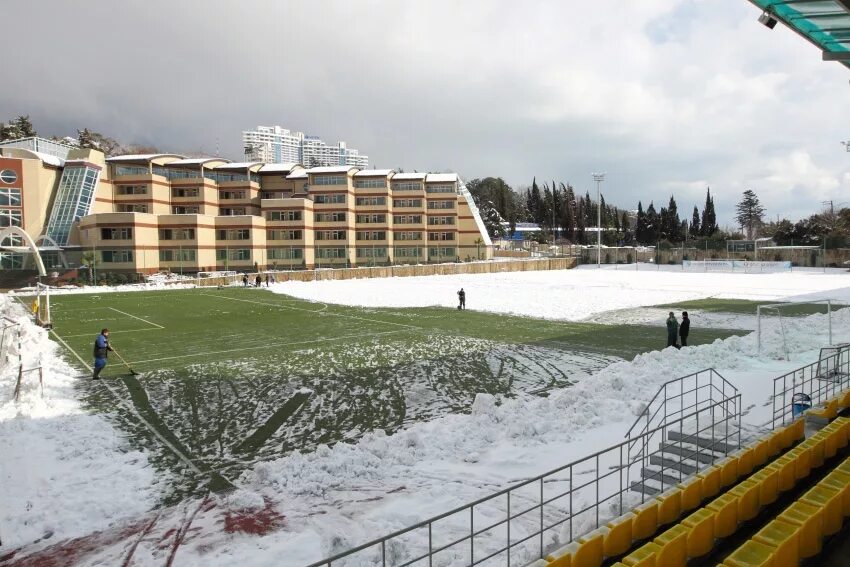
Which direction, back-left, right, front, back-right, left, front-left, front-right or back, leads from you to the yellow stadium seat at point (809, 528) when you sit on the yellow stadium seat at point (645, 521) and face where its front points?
back-right

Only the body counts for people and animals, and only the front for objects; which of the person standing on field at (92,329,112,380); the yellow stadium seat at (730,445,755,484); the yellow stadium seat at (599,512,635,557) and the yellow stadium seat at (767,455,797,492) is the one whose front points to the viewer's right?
the person standing on field

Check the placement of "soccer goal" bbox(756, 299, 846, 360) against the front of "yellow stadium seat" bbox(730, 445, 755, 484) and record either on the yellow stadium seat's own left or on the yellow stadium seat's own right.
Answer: on the yellow stadium seat's own right

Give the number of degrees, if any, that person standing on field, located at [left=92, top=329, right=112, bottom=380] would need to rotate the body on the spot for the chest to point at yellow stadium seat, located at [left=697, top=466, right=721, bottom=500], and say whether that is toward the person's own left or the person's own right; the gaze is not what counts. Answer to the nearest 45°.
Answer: approximately 45° to the person's own right

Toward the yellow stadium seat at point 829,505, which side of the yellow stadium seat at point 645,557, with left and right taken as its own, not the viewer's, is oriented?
right

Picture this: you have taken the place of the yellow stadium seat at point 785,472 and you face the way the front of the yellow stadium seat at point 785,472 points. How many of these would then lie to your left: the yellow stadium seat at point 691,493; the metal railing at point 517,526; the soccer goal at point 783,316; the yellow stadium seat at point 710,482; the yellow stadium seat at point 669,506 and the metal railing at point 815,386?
4

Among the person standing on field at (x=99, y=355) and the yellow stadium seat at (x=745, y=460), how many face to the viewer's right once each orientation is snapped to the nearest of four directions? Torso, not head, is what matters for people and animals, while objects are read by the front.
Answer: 1

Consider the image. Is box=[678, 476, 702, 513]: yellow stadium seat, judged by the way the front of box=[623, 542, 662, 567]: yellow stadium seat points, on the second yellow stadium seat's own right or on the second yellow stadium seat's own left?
on the second yellow stadium seat's own right

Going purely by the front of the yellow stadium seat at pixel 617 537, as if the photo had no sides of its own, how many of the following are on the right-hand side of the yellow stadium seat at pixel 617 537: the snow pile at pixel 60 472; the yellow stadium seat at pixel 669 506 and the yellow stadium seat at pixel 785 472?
2

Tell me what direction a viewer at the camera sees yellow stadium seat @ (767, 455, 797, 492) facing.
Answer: facing away from the viewer and to the left of the viewer

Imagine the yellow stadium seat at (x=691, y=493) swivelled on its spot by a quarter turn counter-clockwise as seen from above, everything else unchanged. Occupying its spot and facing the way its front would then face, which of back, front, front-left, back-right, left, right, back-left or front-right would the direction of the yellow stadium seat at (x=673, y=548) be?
front-left

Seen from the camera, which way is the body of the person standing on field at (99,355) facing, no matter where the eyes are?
to the viewer's right

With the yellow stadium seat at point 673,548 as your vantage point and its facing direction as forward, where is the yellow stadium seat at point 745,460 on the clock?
the yellow stadium seat at point 745,460 is roughly at 2 o'clock from the yellow stadium seat at point 673,548.

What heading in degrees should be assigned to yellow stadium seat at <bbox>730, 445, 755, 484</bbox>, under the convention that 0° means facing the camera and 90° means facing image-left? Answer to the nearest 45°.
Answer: approximately 135°

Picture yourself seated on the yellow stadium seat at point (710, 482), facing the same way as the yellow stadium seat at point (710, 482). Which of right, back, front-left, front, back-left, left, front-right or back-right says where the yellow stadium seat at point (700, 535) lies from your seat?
back-left
